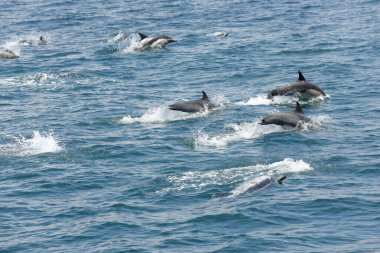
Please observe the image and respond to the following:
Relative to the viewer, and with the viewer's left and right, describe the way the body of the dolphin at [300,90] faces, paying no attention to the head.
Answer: facing to the right of the viewer

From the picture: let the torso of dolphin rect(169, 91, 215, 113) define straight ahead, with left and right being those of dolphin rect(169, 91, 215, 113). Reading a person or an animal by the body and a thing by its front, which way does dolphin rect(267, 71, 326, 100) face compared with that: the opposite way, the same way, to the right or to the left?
the same way

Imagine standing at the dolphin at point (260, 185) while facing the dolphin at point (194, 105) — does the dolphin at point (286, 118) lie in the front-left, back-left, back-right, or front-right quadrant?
front-right

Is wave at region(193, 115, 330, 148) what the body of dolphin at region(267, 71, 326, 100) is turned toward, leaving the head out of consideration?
no

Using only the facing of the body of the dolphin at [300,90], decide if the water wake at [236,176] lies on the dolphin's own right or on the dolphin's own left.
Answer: on the dolphin's own right

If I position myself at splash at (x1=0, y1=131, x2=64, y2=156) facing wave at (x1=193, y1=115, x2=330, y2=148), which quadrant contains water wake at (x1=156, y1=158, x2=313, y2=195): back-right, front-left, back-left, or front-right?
front-right

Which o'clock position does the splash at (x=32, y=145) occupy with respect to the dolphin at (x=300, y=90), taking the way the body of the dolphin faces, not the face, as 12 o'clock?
The splash is roughly at 5 o'clock from the dolphin.

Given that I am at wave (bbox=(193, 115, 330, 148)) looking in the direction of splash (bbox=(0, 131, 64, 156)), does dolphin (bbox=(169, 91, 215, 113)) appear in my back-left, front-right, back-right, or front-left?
front-right

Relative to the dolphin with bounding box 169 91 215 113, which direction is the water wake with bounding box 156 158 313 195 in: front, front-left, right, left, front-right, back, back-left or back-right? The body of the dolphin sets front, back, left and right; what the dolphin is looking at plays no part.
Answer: right

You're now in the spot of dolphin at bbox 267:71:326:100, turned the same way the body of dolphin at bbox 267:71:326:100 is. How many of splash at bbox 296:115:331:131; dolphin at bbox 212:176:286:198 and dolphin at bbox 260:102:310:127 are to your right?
3

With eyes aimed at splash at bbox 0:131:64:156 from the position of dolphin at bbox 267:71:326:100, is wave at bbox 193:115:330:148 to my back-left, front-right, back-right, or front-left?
front-left

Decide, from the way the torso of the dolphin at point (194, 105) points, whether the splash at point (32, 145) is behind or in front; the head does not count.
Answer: behind

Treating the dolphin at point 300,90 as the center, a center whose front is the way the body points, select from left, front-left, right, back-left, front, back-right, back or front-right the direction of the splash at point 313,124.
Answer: right

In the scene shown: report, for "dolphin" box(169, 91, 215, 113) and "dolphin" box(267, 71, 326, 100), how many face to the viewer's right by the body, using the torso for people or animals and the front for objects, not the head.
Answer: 2

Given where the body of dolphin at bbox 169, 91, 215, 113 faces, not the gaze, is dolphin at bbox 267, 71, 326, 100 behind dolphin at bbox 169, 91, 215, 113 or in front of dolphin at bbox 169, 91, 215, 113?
in front

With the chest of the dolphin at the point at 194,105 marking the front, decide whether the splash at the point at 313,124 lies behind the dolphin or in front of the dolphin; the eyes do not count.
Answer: in front

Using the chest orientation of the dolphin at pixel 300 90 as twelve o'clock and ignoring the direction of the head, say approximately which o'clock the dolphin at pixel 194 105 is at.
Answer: the dolphin at pixel 194 105 is roughly at 5 o'clock from the dolphin at pixel 300 90.

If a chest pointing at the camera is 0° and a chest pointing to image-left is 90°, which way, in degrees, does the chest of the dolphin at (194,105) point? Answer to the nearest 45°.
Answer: approximately 270°
